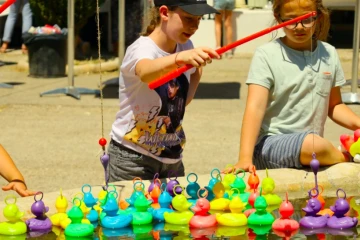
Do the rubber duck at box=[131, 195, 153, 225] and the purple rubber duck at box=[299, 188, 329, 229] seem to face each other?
no

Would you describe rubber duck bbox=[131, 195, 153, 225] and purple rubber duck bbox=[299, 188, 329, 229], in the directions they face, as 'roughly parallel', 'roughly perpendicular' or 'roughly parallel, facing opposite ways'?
roughly parallel, facing opposite ways

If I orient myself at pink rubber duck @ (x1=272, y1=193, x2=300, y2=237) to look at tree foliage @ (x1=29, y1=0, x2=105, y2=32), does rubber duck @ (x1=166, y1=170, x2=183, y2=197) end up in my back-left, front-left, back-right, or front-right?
front-left

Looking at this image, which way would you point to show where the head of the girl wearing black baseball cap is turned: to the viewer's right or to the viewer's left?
to the viewer's right

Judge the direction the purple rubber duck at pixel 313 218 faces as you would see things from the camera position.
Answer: facing to the left of the viewer

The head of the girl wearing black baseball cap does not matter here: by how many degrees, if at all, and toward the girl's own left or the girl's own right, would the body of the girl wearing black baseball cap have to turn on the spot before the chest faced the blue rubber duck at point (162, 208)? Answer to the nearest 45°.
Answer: approximately 45° to the girl's own right

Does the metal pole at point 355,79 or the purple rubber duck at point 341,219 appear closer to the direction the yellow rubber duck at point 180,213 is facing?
the purple rubber duck

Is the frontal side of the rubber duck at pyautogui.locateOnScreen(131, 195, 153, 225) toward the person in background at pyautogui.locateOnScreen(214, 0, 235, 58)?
no

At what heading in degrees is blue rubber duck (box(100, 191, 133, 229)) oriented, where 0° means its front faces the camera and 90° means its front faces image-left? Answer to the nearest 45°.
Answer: approximately 90°
